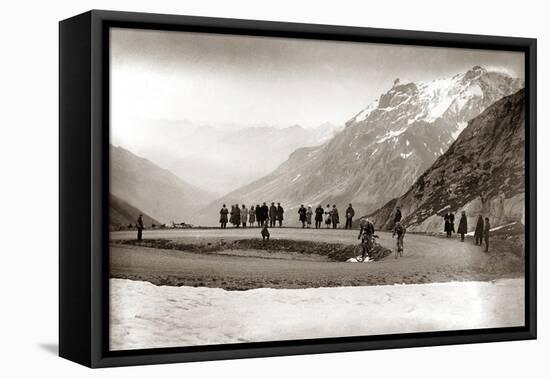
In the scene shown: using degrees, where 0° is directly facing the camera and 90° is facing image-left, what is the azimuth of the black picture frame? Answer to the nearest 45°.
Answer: approximately 315°
